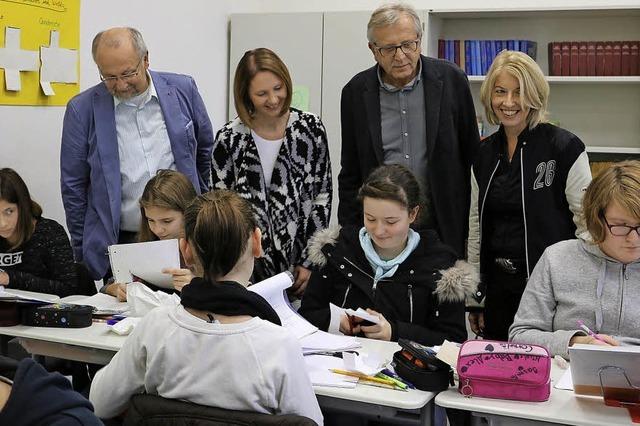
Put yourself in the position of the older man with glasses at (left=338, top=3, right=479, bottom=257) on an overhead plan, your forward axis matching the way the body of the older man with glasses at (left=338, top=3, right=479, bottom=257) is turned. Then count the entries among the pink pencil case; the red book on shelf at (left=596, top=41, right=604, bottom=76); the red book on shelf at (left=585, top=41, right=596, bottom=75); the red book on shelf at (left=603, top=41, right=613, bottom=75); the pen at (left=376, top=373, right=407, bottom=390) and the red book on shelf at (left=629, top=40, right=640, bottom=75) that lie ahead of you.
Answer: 2

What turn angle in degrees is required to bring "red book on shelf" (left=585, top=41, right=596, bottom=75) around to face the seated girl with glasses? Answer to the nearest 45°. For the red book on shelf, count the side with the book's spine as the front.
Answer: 0° — it already faces them

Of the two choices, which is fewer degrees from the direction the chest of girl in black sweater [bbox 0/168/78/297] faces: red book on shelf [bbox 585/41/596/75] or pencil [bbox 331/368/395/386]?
the pencil

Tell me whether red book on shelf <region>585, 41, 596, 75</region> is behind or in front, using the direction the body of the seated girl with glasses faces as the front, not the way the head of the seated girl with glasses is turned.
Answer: behind

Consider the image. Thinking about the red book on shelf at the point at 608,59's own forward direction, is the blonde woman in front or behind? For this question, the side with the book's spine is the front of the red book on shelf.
in front

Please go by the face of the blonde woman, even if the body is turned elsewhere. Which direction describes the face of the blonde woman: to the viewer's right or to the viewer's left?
to the viewer's left

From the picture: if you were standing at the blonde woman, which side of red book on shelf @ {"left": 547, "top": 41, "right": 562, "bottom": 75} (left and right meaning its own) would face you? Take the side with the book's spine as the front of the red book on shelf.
front

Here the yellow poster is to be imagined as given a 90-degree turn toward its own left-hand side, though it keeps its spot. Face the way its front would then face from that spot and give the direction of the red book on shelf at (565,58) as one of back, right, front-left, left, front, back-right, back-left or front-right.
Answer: front

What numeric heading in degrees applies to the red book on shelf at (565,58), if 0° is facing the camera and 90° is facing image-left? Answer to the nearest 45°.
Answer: approximately 0°

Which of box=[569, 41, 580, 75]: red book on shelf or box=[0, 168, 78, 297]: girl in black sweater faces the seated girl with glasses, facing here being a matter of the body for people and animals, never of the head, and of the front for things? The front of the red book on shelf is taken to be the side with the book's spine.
the red book on shelf

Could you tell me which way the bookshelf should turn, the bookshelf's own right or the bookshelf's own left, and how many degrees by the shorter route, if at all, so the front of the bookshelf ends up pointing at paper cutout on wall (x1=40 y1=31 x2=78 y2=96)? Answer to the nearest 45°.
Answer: approximately 45° to the bookshelf's own right

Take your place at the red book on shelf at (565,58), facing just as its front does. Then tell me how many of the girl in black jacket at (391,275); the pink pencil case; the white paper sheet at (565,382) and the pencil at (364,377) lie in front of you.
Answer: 4
